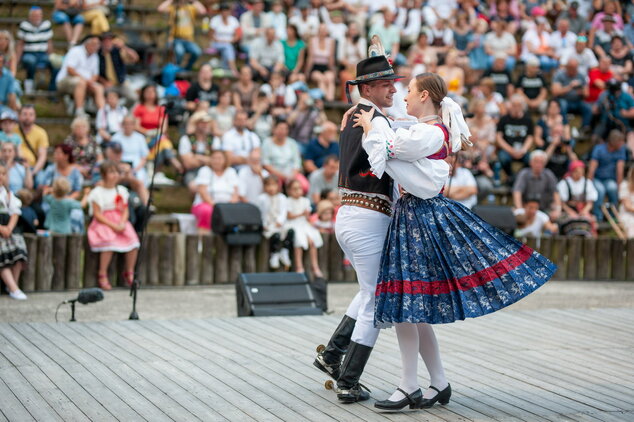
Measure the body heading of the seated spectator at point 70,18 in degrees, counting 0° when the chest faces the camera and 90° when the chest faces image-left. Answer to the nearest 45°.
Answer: approximately 0°

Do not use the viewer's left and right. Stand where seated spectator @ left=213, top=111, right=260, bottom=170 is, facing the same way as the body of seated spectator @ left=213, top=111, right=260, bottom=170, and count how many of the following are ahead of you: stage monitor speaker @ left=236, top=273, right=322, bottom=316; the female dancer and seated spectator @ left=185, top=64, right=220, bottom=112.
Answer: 2

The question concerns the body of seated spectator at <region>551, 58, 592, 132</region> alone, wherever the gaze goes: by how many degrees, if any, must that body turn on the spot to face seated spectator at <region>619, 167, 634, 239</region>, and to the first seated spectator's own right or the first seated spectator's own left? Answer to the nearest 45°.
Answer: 0° — they already face them

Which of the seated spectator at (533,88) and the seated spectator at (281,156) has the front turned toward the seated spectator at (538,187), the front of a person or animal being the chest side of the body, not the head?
the seated spectator at (533,88)

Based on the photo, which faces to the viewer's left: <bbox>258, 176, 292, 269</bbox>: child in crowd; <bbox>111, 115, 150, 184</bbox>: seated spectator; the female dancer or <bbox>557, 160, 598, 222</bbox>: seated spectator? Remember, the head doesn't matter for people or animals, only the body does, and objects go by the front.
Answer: the female dancer

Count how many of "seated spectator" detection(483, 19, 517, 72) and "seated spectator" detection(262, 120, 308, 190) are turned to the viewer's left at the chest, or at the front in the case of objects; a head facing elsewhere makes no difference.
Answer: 0

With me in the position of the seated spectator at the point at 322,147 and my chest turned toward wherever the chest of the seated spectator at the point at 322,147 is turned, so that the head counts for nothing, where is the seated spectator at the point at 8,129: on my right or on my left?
on my right

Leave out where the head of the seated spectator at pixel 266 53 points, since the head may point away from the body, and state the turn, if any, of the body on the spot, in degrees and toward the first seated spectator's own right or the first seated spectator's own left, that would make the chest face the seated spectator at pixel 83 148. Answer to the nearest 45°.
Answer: approximately 45° to the first seated spectator's own right
